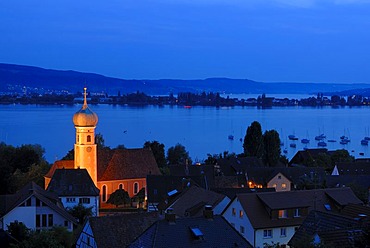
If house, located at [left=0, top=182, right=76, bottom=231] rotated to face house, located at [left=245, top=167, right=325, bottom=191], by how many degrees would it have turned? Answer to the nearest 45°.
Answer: approximately 135° to its left

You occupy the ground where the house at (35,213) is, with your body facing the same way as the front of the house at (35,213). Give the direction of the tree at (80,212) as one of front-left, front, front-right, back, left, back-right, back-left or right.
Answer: back-left

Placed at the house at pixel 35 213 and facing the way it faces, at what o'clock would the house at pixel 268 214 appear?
the house at pixel 268 214 is roughly at 10 o'clock from the house at pixel 35 213.

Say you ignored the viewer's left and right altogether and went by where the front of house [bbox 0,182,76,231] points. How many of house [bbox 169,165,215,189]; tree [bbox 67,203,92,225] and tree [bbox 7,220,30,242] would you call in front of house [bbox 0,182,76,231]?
1

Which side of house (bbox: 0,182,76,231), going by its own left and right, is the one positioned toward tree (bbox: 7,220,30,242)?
front

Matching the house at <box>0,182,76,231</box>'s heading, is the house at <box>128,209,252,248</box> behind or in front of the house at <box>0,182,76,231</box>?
in front

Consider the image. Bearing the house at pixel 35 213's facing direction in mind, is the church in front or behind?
behind

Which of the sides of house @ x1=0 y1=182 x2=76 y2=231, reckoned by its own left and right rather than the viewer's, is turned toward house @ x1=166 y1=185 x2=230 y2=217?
left

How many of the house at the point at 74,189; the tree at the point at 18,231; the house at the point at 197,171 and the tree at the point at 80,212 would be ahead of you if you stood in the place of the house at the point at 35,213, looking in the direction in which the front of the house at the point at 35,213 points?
1

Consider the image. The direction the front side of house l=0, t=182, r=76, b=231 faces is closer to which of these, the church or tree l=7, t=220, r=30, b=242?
the tree

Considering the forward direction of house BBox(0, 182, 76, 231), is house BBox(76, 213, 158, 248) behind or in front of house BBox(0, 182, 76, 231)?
in front

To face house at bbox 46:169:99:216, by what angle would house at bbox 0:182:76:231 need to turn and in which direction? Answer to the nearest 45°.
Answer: approximately 180°

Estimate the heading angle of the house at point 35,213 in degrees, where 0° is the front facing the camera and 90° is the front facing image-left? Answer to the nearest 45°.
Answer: approximately 0°

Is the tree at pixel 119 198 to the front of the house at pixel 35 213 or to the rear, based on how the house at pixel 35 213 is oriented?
to the rear
